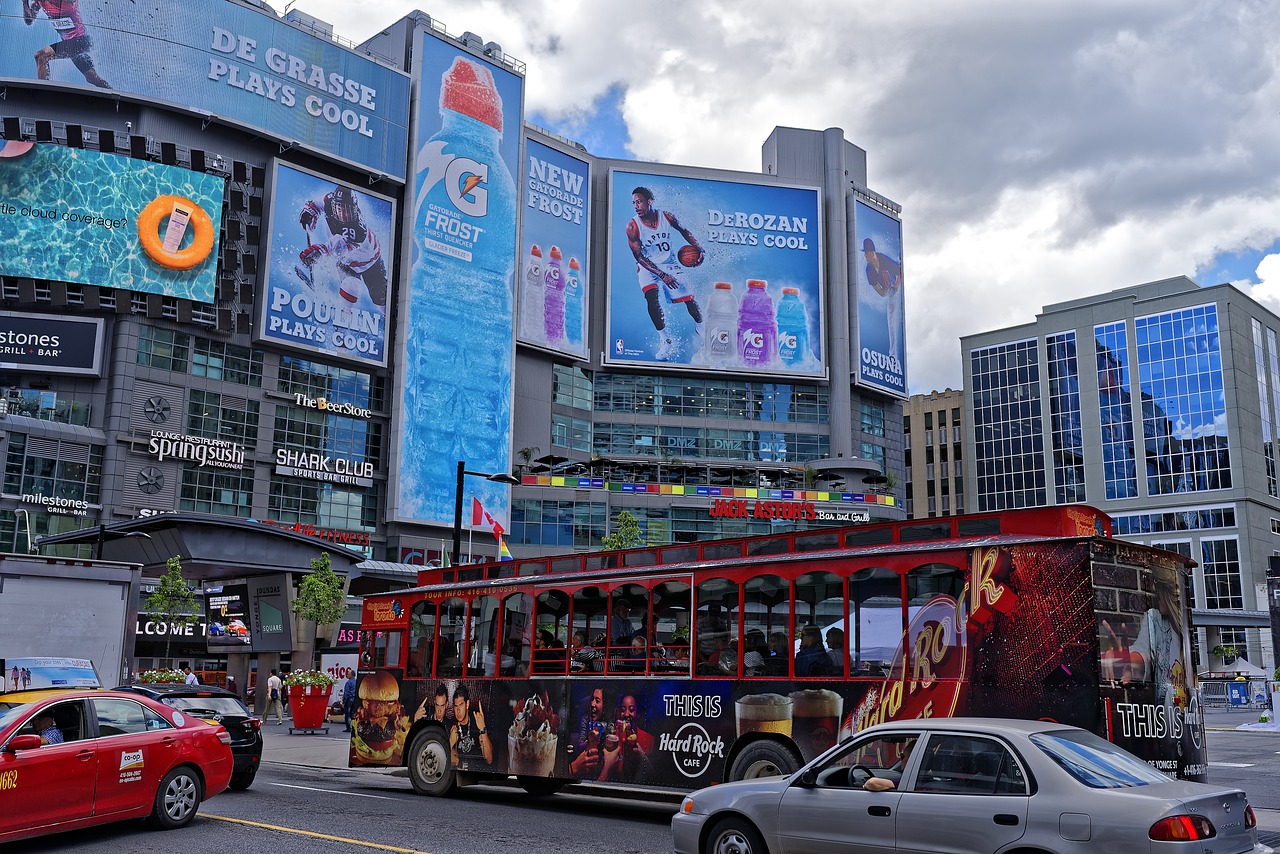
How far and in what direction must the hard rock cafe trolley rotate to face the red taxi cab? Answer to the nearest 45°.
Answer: approximately 45° to its left

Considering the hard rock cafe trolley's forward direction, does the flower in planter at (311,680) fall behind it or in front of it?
in front

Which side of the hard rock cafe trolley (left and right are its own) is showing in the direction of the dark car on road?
front

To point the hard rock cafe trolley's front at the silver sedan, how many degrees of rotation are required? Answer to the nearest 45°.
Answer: approximately 135° to its left

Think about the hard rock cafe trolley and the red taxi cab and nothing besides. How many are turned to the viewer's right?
0

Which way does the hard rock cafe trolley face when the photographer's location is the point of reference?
facing away from the viewer and to the left of the viewer

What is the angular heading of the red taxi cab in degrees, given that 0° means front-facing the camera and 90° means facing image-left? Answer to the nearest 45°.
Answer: approximately 45°

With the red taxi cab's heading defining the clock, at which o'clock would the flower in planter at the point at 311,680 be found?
The flower in planter is roughly at 5 o'clock from the red taxi cab.
